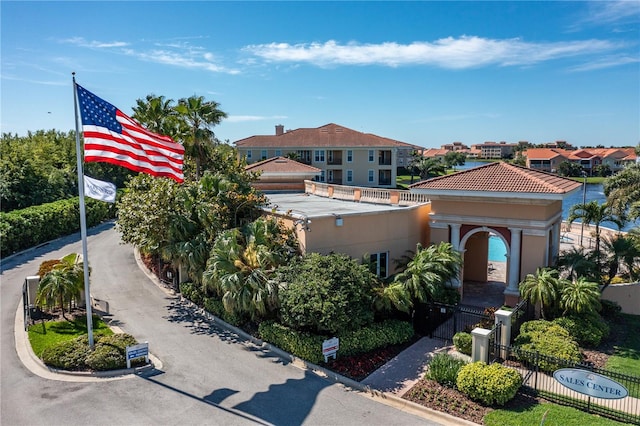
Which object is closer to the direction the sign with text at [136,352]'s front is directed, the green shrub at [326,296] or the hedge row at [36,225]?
the green shrub

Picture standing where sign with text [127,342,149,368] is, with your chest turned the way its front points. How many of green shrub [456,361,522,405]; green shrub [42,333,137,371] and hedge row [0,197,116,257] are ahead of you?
1

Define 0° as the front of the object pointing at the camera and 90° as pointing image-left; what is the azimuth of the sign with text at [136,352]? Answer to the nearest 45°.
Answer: approximately 315°

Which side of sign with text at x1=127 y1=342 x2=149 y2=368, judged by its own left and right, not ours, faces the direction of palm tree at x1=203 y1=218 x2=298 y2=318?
left

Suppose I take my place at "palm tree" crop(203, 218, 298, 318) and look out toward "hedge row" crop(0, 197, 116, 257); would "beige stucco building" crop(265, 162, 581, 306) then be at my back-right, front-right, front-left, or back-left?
back-right

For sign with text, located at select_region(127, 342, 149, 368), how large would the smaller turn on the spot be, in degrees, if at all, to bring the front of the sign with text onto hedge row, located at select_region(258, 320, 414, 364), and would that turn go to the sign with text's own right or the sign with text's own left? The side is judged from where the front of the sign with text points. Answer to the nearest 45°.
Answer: approximately 45° to the sign with text's own left
